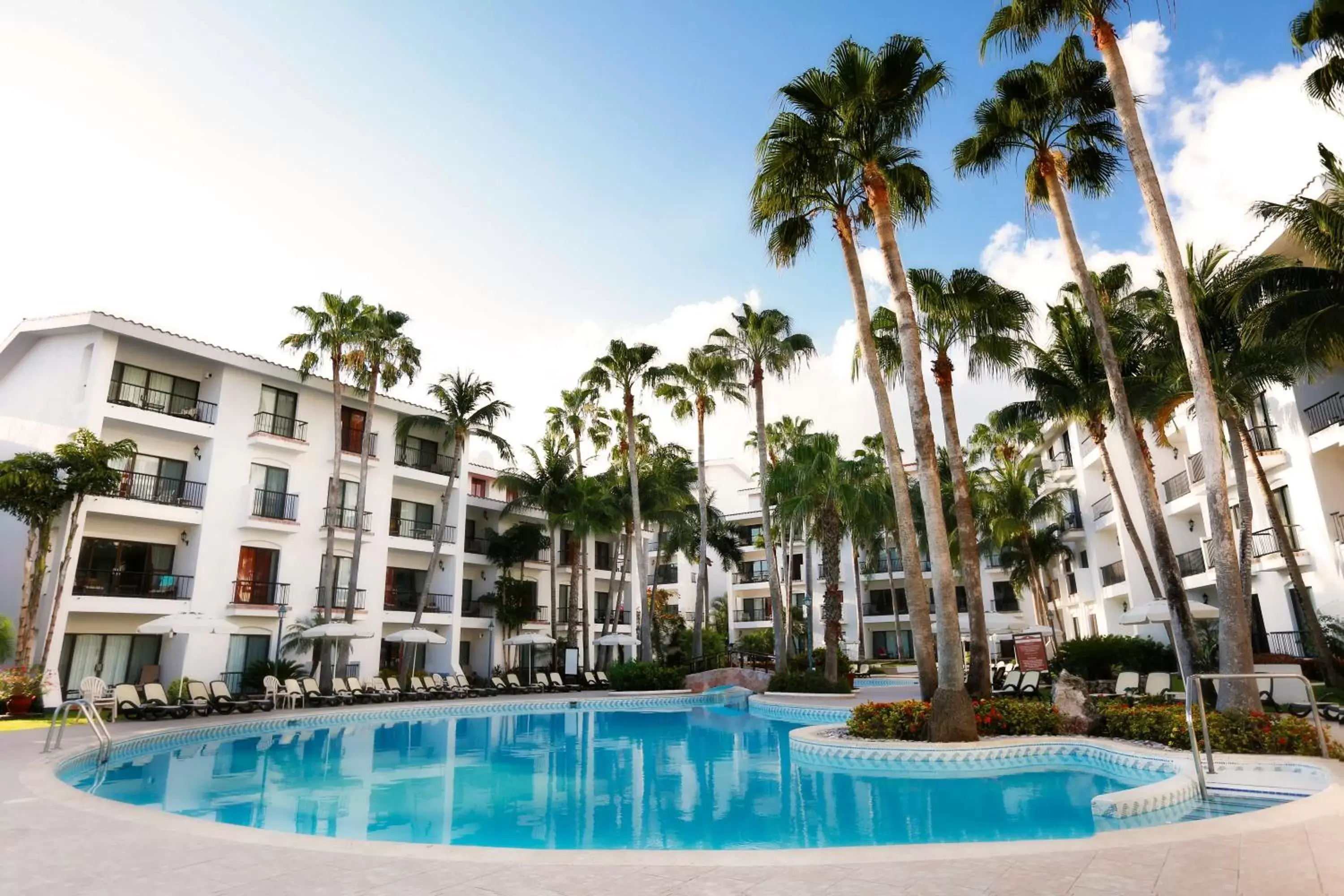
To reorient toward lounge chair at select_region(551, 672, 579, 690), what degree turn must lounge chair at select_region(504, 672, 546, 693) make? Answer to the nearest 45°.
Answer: approximately 45° to its left

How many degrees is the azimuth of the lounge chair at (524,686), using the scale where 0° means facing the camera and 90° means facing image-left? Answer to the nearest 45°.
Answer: approximately 315°

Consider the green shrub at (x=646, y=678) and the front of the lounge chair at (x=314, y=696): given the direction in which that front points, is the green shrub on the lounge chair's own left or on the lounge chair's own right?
on the lounge chair's own left

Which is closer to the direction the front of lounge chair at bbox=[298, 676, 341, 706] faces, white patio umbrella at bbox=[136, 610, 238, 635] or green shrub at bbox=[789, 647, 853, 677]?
the green shrub

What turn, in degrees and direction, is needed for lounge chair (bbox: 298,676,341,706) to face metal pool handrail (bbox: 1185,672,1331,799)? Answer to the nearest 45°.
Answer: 0° — it already faces it

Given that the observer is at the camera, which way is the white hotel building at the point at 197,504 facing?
facing the viewer and to the right of the viewer

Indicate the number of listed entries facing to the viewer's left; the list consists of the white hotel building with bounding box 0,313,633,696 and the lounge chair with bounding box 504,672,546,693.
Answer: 0

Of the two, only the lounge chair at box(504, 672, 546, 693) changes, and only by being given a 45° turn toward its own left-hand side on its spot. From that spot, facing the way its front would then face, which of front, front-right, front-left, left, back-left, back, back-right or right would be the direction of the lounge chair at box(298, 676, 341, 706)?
back-right

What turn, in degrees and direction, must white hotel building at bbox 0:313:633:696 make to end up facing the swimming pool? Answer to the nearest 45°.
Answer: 0° — it already faces it

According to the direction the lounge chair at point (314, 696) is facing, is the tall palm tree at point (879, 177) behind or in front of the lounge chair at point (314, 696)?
in front

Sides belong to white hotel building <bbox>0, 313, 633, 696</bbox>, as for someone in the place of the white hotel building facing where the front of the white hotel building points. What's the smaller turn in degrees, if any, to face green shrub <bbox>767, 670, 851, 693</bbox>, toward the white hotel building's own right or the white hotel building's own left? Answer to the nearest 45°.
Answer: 0° — it already faces it

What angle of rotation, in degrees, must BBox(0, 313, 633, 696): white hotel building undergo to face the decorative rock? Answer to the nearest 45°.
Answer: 0° — it already faces it

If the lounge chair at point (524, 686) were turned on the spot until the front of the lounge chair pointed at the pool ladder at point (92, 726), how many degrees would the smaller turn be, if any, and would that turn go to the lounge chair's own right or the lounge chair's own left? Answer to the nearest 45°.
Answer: approximately 45° to the lounge chair's own right
